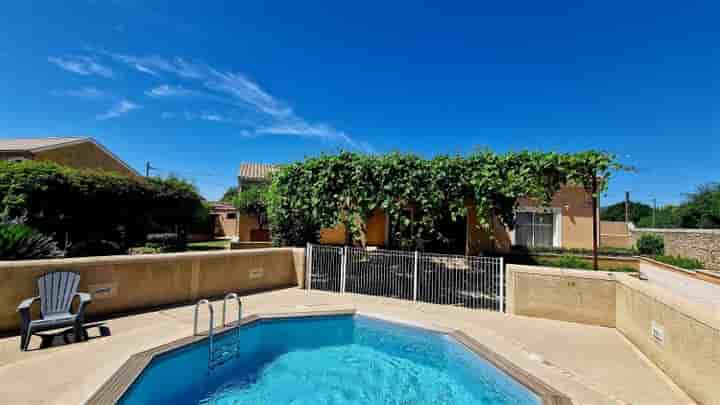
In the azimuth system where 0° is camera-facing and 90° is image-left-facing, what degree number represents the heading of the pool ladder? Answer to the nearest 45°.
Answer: approximately 315°

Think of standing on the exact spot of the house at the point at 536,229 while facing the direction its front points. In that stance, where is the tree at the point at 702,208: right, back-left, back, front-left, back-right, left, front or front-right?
back-left

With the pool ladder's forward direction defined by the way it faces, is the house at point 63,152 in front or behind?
behind

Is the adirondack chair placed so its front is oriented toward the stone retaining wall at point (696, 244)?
no

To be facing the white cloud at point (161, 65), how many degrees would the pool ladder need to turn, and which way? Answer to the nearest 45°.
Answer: approximately 135° to its left

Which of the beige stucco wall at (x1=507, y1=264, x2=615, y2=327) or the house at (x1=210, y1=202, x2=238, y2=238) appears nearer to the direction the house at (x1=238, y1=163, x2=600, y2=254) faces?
the beige stucco wall

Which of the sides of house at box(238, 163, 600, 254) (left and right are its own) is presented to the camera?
front

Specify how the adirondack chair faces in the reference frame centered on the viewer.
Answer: facing the viewer

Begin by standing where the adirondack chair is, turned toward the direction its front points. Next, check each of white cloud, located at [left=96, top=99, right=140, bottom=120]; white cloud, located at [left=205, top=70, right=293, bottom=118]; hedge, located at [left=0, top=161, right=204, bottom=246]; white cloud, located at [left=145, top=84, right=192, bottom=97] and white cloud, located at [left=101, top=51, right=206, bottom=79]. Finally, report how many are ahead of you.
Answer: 0

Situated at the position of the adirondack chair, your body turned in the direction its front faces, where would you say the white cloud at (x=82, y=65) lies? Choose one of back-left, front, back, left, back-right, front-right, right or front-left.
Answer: back

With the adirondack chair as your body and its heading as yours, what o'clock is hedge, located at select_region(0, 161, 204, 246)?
The hedge is roughly at 6 o'clock from the adirondack chair.

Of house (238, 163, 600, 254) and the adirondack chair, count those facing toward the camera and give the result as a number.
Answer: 2

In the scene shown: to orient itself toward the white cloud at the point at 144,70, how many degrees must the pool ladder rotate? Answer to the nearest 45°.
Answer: approximately 135° to its left

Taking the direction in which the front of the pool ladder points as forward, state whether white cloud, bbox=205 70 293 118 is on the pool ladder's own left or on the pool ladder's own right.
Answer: on the pool ladder's own left

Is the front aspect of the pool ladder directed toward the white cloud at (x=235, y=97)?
no

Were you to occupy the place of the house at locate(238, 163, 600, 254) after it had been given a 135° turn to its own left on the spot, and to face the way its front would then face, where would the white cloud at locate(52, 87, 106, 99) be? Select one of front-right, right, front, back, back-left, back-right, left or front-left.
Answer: back-left
